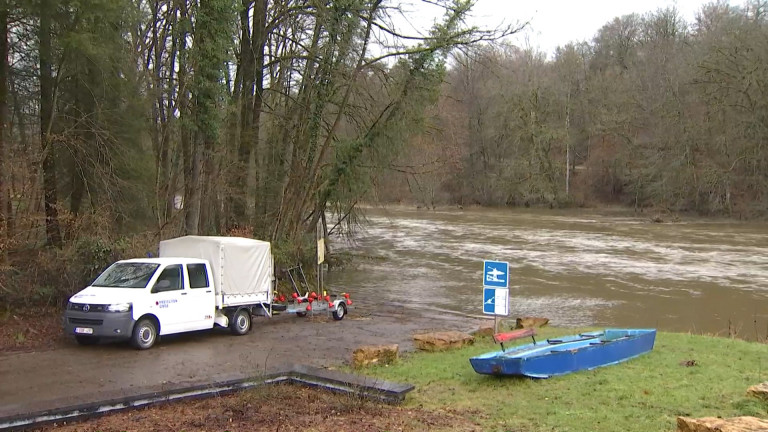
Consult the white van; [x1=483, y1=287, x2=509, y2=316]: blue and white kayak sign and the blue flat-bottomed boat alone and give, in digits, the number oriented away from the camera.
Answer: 0

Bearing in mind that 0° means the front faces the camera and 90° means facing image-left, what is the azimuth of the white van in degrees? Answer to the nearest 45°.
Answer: approximately 45°

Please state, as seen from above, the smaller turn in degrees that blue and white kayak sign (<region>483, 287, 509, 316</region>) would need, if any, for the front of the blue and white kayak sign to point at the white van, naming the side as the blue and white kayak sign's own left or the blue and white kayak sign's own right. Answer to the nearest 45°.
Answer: approximately 90° to the blue and white kayak sign's own right

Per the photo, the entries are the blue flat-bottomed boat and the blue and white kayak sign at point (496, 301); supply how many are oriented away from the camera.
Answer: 0

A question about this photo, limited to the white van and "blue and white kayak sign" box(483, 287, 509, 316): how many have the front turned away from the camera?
0

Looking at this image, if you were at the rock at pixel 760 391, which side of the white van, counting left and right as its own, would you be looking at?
left

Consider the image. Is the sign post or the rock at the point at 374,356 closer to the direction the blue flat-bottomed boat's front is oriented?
the rock

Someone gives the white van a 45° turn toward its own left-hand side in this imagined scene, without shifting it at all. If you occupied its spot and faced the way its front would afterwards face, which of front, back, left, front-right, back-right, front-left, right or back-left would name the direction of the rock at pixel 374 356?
front-left

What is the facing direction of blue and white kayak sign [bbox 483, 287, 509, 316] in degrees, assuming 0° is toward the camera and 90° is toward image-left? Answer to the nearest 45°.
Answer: approximately 0°

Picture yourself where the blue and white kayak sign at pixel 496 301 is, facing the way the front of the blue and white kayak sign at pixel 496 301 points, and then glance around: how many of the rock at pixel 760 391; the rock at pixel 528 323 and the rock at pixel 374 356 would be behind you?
1
